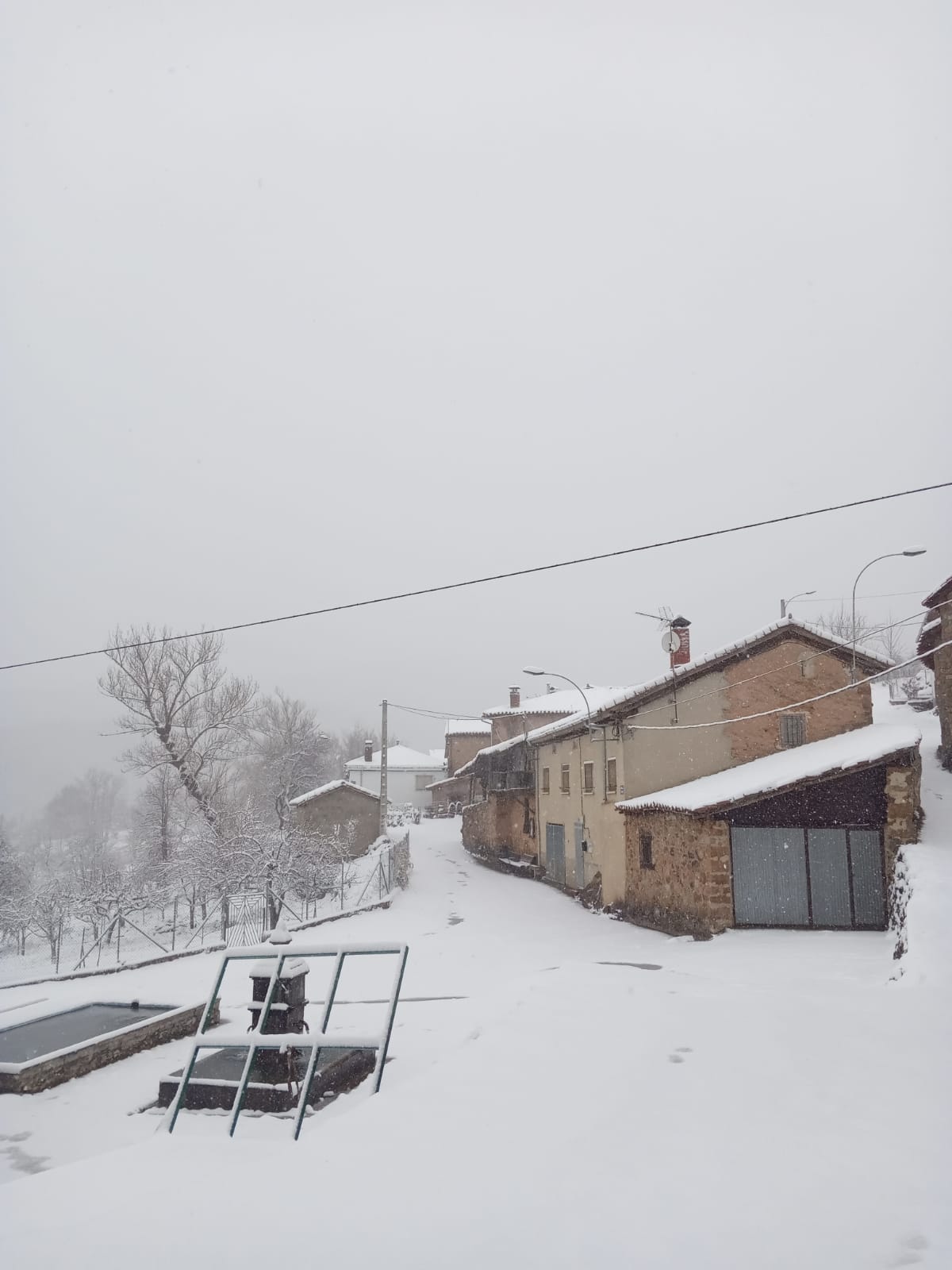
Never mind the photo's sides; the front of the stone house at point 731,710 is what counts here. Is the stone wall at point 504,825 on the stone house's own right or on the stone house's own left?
on the stone house's own right

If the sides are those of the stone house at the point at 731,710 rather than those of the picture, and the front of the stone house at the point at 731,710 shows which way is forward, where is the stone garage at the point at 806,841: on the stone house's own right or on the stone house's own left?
on the stone house's own left

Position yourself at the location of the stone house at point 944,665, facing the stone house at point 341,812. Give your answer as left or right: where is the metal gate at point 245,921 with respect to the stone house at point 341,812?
left

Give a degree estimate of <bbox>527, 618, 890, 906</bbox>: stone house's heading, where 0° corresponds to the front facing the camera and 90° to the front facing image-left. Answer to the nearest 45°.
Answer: approximately 45°

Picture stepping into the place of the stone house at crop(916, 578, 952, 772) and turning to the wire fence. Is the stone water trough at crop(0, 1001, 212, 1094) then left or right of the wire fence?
left

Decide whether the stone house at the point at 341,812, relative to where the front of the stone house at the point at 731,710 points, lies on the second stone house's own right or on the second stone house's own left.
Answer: on the second stone house's own right

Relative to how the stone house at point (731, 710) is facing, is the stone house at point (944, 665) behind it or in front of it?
behind

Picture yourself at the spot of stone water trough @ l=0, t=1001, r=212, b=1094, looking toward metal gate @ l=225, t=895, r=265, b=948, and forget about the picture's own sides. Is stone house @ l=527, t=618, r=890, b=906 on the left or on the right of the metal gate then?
right
